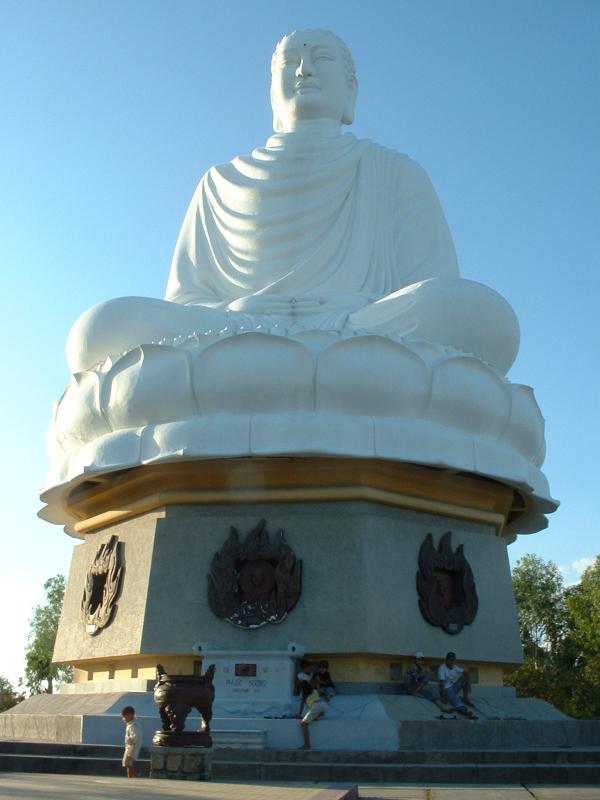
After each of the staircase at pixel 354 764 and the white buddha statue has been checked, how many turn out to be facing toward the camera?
2

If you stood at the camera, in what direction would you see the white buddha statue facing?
facing the viewer

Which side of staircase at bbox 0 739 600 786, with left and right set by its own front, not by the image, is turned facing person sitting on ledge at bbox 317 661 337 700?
back

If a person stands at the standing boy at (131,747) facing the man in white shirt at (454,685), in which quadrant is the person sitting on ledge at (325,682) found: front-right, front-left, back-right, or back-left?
front-left

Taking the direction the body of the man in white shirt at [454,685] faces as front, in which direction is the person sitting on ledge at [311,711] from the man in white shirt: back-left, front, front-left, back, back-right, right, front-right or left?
right

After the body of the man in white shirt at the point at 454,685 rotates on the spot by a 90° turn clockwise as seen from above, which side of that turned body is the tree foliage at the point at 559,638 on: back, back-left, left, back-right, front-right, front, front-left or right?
back-right

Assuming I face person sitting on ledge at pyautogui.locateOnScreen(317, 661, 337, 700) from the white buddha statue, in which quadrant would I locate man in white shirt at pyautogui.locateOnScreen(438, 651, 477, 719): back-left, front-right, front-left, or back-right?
front-left

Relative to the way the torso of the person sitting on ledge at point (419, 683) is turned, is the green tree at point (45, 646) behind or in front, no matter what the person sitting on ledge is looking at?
behind
